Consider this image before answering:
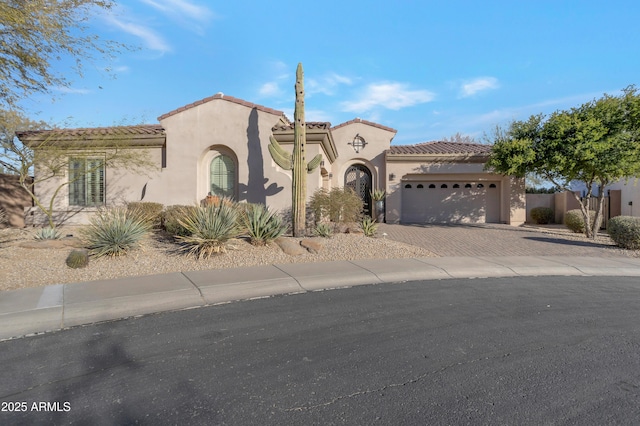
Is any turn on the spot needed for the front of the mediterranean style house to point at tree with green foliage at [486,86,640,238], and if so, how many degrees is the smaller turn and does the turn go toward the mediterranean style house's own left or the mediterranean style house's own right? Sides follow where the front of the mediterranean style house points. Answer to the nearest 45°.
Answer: approximately 90° to the mediterranean style house's own left

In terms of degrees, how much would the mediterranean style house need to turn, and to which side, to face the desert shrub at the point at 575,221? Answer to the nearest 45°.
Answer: approximately 90° to its left

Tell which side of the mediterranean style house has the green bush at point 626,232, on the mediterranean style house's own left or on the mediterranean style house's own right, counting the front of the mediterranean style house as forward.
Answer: on the mediterranean style house's own left

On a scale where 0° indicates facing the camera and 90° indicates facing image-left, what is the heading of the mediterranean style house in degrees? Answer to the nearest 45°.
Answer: approximately 0°

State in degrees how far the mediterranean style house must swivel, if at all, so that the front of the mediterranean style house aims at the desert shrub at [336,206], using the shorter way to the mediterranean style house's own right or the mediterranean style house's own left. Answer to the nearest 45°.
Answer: approximately 45° to the mediterranean style house's own left

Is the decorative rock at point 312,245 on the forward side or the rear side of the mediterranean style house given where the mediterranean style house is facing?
on the forward side

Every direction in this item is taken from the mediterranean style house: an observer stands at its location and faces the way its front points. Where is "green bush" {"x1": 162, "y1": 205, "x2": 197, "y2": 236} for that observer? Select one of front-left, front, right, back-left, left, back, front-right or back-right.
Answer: front

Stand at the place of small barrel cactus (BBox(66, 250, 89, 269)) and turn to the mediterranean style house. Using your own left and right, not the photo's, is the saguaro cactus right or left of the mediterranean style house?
right

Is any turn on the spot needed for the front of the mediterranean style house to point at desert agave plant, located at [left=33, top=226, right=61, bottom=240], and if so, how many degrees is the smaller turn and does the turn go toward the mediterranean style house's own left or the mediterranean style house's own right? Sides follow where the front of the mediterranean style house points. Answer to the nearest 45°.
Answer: approximately 45° to the mediterranean style house's own right

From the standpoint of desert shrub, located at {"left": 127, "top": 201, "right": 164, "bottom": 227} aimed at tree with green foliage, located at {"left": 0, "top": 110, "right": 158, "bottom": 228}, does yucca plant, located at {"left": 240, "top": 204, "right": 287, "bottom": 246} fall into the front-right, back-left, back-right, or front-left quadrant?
back-left

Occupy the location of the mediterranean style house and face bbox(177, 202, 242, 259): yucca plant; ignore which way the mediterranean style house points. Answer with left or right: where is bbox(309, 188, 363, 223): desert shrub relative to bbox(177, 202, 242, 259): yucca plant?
left

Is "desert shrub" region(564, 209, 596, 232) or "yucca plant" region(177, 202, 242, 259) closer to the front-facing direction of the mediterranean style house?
the yucca plant

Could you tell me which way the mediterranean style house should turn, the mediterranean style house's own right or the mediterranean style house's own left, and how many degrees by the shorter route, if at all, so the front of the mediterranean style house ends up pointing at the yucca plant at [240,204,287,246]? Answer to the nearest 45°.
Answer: approximately 45° to the mediterranean style house's own left

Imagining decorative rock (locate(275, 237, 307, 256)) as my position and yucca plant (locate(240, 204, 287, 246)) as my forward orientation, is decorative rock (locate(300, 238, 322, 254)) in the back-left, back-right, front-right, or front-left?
back-right
